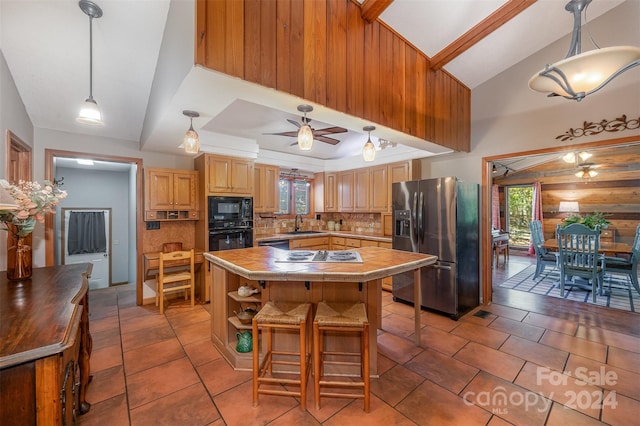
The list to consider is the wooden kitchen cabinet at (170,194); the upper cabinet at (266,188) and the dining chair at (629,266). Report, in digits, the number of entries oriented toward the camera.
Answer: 2

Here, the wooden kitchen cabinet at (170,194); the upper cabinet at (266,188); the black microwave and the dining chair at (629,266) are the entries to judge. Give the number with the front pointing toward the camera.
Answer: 3

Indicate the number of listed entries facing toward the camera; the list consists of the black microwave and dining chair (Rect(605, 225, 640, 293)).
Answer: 1

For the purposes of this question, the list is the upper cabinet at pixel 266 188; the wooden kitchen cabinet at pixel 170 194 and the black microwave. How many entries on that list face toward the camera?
3

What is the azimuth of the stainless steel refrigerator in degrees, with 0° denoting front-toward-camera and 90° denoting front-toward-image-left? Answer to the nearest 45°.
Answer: approximately 45°

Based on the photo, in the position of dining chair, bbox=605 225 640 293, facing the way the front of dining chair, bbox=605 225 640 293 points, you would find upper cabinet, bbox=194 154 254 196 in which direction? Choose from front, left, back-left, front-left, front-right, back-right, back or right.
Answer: front-left

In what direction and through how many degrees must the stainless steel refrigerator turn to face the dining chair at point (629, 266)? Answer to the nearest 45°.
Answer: approximately 180°

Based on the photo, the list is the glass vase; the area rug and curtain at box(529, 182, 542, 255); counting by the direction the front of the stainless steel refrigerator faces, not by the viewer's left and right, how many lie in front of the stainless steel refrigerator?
1

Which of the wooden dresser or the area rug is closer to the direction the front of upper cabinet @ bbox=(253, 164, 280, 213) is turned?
the wooden dresser

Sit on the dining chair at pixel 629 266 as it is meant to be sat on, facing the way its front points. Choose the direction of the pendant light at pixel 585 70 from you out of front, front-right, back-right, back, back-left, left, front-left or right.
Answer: left

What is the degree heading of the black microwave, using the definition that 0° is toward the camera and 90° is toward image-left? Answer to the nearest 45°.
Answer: approximately 0°

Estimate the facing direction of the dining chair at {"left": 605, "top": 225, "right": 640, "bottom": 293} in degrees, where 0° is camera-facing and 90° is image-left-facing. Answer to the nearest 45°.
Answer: approximately 90°

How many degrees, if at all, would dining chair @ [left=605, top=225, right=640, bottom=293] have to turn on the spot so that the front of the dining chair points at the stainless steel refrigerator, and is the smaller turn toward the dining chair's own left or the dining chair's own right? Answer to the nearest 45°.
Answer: approximately 45° to the dining chair's own left
